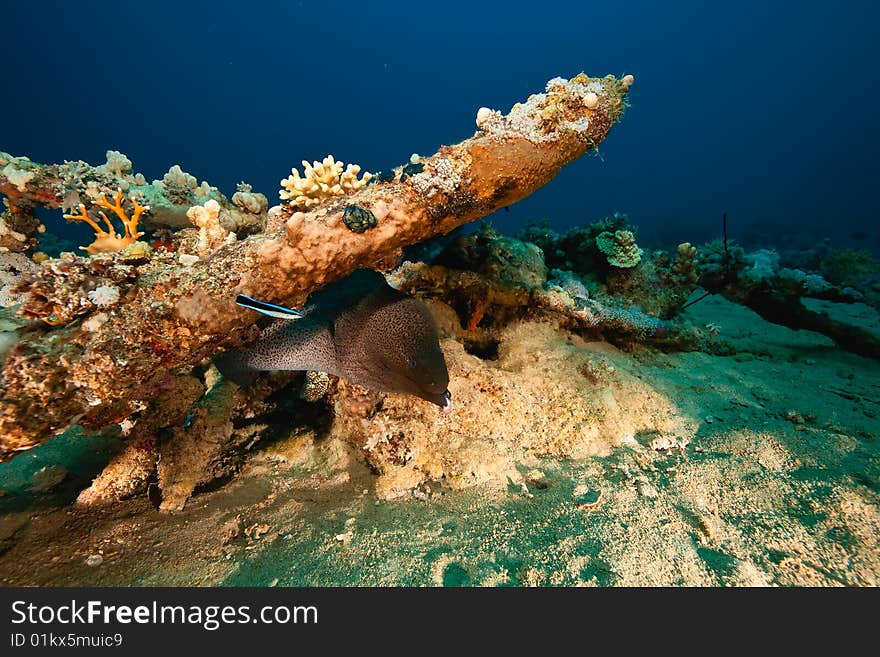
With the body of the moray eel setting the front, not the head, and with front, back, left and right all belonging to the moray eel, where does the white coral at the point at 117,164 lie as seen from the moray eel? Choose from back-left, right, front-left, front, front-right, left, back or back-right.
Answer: back-left

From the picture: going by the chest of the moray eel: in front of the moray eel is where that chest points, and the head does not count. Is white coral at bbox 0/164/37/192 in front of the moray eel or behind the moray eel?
behind

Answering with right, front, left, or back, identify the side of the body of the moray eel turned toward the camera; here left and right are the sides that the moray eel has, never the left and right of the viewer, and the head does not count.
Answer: right

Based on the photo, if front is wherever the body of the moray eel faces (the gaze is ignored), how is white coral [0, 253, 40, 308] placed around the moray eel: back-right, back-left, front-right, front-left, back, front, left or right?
back-left
